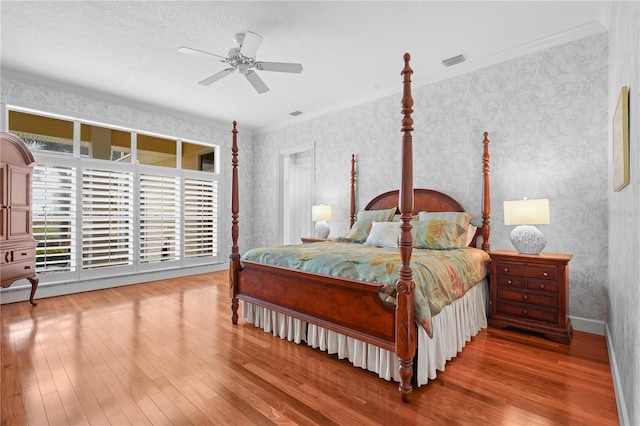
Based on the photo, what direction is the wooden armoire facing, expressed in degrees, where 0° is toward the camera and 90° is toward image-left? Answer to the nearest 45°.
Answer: approximately 315°

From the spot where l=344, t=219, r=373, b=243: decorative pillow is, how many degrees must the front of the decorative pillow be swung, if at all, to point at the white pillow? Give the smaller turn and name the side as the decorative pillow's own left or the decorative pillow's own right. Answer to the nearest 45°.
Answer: approximately 90° to the decorative pillow's own left

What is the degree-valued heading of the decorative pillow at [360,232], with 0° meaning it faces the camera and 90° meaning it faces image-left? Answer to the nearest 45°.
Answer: approximately 45°

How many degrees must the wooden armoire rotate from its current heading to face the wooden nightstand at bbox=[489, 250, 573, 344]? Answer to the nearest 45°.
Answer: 0° — it already faces it

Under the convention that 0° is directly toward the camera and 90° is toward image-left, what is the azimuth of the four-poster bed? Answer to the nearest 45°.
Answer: approximately 45°
